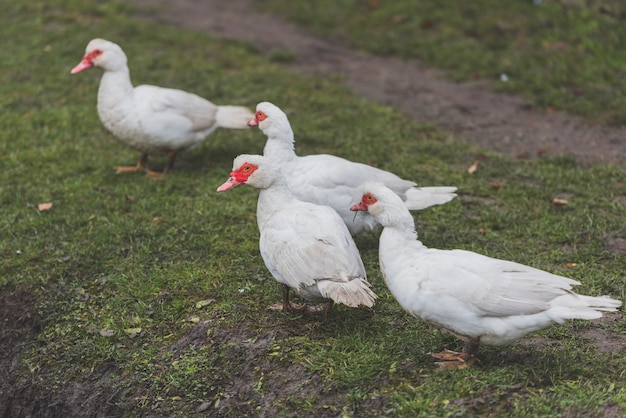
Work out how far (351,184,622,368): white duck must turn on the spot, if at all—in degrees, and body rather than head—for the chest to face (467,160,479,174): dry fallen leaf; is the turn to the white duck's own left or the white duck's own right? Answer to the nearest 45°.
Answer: approximately 90° to the white duck's own right

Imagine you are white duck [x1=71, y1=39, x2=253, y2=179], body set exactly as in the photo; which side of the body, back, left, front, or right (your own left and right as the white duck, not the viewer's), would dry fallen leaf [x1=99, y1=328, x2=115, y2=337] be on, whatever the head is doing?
left

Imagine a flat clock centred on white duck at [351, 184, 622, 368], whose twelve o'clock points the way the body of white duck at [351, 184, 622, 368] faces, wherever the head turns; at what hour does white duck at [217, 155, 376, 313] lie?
white duck at [217, 155, 376, 313] is roughly at 1 o'clock from white duck at [351, 184, 622, 368].

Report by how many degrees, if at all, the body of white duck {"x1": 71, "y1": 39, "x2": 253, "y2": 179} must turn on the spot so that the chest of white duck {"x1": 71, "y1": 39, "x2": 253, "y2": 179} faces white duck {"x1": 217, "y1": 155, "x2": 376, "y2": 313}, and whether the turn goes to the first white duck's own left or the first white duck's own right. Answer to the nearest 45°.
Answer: approximately 90° to the first white duck's own left

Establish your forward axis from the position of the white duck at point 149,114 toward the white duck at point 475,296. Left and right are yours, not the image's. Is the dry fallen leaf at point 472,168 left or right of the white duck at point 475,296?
left

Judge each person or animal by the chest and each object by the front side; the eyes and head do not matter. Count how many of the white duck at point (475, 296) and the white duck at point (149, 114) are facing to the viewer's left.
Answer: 2

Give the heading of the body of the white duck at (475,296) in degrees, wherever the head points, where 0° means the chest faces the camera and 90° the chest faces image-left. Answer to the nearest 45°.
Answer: approximately 90°

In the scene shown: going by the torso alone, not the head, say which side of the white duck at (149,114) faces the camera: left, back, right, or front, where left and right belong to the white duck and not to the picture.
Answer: left

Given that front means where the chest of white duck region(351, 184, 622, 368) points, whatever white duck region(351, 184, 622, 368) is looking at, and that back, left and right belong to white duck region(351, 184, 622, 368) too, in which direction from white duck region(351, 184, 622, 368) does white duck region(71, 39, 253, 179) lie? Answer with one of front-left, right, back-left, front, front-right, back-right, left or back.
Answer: front-right

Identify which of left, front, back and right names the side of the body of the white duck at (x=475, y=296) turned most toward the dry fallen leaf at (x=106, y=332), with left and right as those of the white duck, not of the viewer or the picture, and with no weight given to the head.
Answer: front
